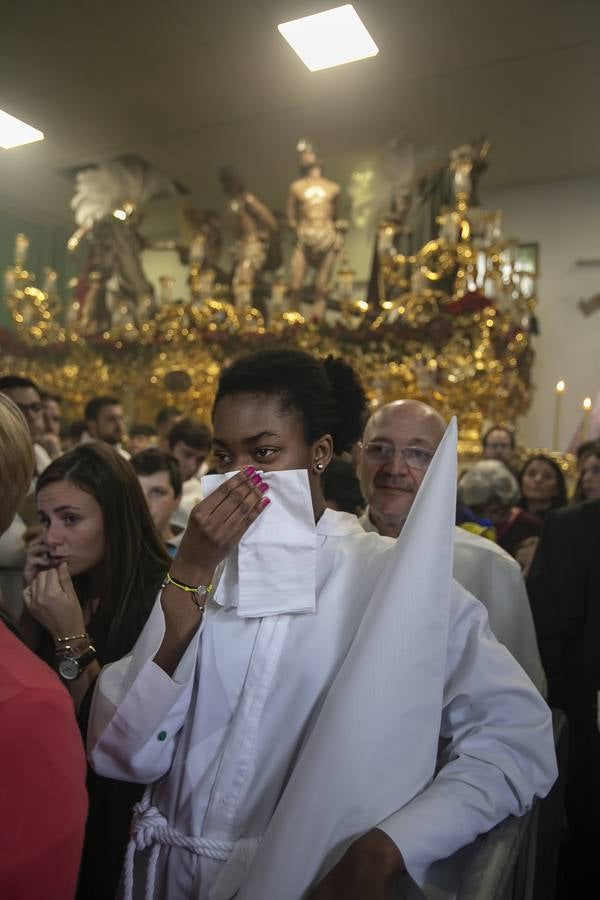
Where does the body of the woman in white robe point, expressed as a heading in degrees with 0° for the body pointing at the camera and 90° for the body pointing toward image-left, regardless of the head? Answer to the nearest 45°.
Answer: approximately 45°

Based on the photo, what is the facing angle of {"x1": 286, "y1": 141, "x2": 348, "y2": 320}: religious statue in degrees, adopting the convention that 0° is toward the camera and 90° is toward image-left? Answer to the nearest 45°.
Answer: approximately 0°

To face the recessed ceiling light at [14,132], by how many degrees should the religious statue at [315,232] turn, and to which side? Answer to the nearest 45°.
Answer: approximately 45° to its right

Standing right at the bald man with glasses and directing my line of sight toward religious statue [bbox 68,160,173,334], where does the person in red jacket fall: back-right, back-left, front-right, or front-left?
back-left

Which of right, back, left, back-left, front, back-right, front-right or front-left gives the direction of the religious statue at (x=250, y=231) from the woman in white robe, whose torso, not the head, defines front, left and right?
back-right

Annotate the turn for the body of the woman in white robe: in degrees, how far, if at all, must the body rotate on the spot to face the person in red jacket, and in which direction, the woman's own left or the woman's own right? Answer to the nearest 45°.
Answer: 0° — they already face them

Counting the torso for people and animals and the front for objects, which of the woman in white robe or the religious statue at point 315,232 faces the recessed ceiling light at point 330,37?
the religious statue

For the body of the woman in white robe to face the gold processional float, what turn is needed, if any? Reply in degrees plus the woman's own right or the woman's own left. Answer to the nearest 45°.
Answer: approximately 135° to the woman's own right

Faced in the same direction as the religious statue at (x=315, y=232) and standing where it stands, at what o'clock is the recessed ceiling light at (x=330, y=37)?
The recessed ceiling light is roughly at 12 o'clock from the religious statue.

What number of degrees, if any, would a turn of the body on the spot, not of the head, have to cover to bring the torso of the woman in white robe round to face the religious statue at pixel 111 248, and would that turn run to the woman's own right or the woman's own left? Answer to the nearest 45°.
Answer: approximately 135° to the woman's own right

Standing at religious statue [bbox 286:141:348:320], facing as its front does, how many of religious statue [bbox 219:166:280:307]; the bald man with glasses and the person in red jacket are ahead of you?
2
